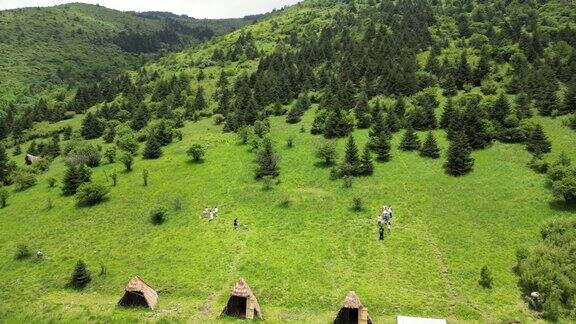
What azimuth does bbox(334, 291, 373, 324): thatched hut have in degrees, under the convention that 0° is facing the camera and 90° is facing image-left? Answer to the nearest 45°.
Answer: approximately 0°
